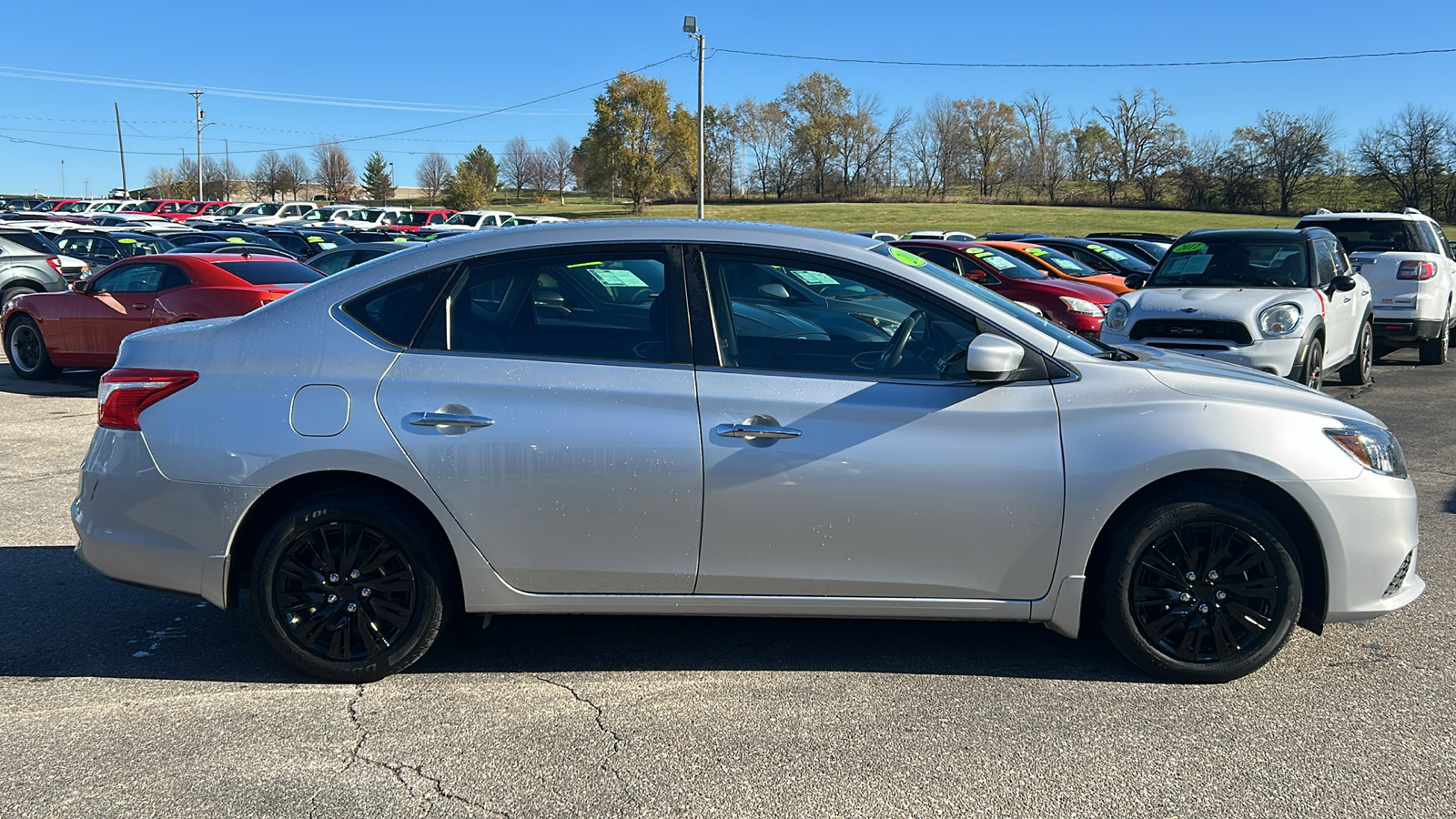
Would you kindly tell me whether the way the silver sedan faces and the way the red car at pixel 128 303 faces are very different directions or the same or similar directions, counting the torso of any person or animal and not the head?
very different directions

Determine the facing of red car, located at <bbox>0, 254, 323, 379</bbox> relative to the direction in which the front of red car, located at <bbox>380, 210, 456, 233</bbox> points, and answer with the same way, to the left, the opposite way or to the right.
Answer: to the right

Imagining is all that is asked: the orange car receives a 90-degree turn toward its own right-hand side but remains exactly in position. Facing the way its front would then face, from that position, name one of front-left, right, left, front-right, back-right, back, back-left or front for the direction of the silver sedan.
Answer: front-left

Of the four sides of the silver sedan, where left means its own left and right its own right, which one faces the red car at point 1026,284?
left

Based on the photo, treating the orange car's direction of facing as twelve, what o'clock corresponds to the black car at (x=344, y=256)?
The black car is roughly at 4 o'clock from the orange car.

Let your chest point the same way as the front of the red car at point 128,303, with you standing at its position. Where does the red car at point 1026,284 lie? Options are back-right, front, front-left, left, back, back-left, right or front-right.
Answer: back-right

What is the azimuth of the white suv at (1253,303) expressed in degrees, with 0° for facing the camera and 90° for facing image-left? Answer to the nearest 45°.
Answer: approximately 45°

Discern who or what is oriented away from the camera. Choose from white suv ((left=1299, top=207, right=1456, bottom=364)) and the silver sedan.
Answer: the white suv

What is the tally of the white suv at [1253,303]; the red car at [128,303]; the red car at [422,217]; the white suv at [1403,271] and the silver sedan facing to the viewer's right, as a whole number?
1

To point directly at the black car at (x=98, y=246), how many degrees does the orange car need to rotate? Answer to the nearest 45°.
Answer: approximately 135° to its right

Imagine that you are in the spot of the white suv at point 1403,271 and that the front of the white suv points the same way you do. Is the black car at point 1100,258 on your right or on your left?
on your left

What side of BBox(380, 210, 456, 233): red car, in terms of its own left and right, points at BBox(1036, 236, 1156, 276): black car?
left

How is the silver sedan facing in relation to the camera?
to the viewer's right

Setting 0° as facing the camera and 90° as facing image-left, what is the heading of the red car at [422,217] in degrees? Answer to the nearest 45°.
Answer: approximately 45°
